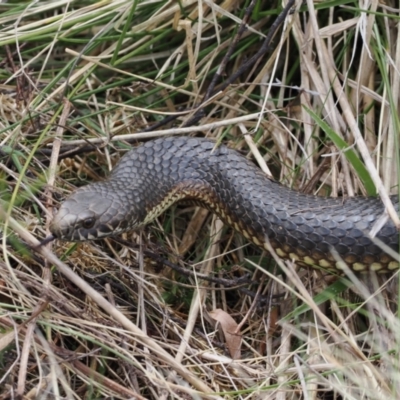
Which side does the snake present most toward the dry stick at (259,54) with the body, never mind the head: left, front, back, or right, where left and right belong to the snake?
right

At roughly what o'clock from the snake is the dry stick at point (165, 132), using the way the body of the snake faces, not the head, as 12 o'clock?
The dry stick is roughly at 2 o'clock from the snake.

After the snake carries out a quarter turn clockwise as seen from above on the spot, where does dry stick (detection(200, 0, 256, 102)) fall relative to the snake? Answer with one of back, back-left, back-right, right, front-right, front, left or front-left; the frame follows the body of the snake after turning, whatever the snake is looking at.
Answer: front

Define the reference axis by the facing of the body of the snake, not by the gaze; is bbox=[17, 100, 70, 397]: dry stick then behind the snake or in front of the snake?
in front

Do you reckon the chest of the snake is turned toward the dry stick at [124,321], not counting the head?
no

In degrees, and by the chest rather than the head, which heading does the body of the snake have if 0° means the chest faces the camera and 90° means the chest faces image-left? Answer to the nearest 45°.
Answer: approximately 90°

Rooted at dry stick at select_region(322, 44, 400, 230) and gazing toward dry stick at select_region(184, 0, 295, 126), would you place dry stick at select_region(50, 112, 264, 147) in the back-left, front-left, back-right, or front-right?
front-left
